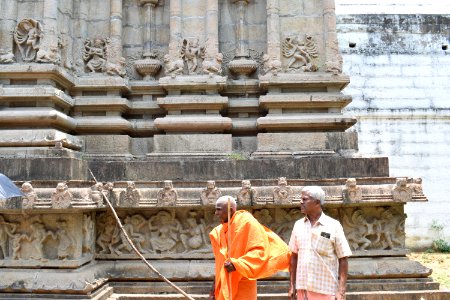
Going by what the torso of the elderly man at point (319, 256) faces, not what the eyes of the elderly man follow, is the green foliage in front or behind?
behind

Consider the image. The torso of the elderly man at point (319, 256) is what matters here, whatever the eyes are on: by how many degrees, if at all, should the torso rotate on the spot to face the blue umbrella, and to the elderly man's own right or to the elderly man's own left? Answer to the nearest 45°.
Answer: approximately 45° to the elderly man's own right

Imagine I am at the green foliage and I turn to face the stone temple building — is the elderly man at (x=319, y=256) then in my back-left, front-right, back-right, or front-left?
front-left

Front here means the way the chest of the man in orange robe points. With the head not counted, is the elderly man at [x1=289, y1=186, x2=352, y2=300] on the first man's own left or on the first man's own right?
on the first man's own left

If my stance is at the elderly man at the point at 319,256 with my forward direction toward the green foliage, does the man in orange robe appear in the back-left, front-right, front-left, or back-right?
back-left

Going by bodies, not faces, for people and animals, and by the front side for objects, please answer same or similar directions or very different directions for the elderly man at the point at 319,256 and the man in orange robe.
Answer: same or similar directions

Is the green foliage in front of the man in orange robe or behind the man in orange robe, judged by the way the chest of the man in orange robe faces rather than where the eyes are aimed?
behind

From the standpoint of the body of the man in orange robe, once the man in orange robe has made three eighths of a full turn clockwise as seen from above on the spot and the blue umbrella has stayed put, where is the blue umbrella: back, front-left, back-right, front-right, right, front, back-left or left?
left

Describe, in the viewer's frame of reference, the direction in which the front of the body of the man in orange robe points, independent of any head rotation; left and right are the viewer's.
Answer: facing the viewer and to the left of the viewer

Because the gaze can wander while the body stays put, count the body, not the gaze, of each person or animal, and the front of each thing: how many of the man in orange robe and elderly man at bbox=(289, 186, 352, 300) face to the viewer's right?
0
